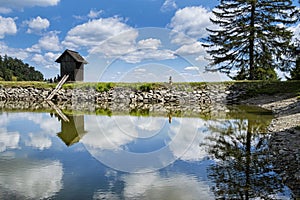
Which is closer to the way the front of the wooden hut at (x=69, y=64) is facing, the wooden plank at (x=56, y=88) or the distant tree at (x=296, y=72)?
the wooden plank

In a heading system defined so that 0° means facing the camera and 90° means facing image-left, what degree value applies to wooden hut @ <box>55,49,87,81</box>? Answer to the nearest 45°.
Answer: approximately 45°

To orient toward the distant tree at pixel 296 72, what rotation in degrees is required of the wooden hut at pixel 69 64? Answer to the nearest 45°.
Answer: approximately 90° to its left

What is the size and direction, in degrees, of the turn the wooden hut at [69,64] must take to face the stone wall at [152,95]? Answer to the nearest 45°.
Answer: approximately 90° to its left
